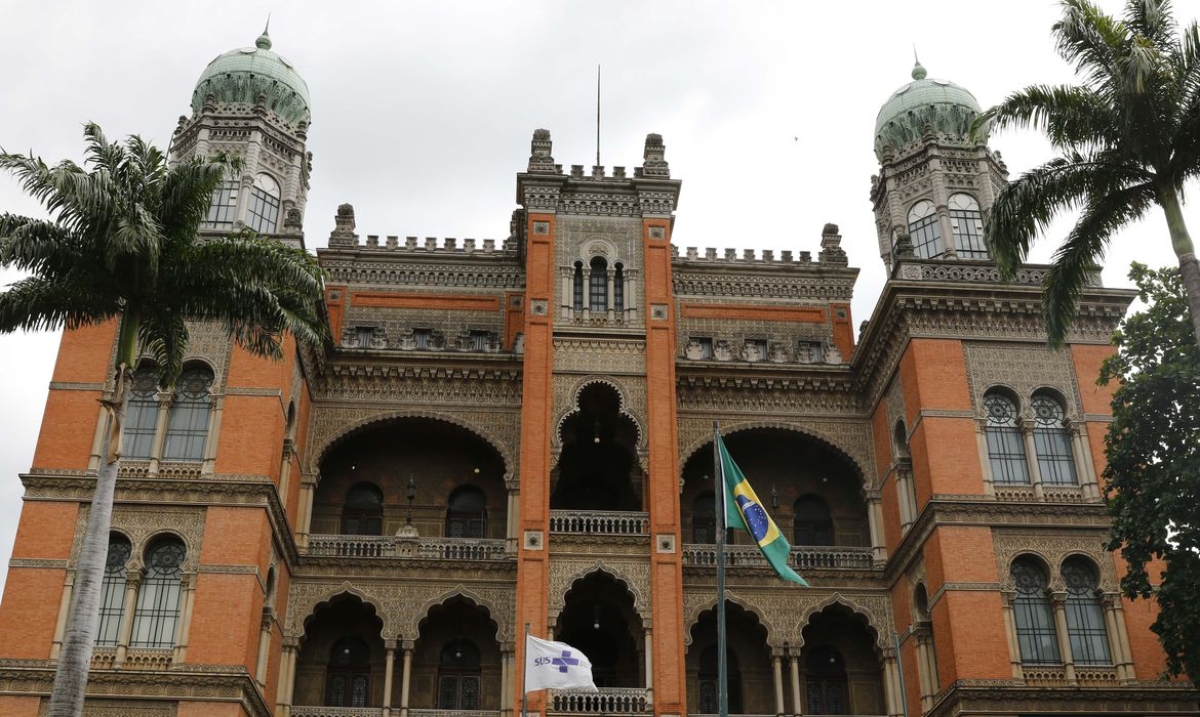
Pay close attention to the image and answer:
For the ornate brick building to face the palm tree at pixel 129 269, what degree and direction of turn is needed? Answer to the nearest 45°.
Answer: approximately 45° to its right

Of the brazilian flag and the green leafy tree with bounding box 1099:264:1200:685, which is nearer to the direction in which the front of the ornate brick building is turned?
the brazilian flag

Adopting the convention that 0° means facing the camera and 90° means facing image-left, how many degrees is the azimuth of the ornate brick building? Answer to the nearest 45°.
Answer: approximately 0°

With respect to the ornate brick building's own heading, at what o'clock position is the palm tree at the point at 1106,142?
The palm tree is roughly at 11 o'clock from the ornate brick building.

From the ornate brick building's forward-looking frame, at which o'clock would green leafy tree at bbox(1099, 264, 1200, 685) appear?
The green leafy tree is roughly at 10 o'clock from the ornate brick building.

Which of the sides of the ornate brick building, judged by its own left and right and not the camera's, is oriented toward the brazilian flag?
front
